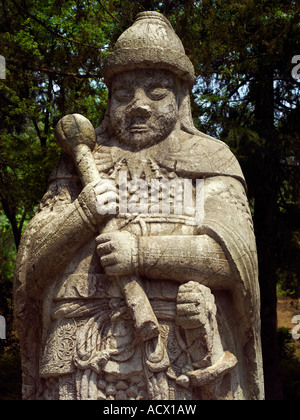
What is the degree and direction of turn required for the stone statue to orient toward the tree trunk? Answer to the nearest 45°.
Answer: approximately 180°

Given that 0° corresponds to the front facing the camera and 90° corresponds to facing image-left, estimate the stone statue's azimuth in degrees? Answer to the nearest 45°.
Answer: approximately 0°
